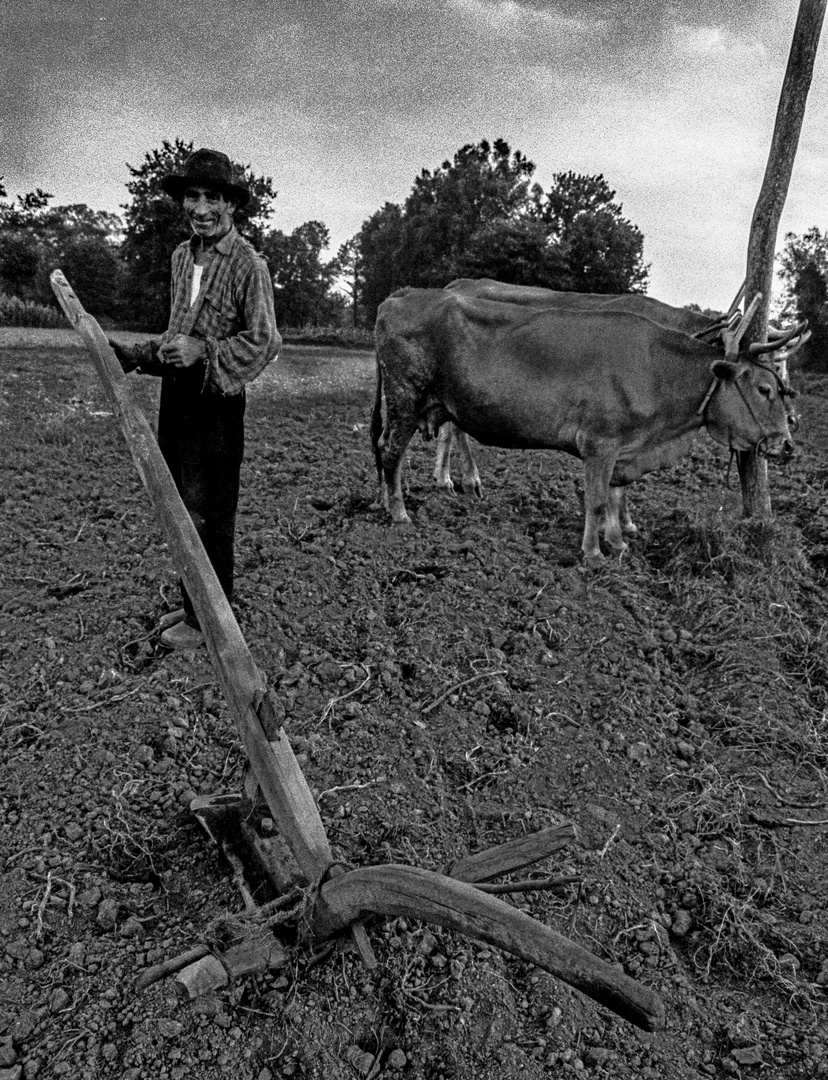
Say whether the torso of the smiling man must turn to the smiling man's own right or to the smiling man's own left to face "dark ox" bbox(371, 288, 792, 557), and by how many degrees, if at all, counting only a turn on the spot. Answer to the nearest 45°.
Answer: approximately 180°

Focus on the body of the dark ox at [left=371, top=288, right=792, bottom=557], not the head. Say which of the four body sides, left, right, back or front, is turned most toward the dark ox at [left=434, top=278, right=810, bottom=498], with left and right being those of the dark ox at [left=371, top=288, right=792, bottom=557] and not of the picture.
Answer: left

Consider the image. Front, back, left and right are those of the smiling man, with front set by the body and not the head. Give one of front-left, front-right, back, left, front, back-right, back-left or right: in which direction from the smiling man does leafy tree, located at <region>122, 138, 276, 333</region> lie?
back-right

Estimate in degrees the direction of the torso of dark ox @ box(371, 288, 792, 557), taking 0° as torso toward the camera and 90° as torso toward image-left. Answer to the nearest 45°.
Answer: approximately 270°

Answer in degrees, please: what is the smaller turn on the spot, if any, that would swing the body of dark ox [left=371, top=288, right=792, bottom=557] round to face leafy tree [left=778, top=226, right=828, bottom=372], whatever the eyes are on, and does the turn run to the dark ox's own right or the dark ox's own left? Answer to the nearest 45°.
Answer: approximately 90° to the dark ox's own left

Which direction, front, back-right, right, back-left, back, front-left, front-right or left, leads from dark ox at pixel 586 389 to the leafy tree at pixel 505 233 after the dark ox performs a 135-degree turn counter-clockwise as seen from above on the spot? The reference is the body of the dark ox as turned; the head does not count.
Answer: front-right

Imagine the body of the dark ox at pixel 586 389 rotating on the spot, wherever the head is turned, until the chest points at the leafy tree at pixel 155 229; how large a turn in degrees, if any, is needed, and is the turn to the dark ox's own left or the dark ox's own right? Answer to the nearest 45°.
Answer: approximately 135° to the dark ox's own left

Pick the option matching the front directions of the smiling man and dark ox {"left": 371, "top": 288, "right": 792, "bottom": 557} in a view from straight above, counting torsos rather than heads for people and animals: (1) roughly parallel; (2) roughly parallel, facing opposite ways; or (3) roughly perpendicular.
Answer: roughly perpendicular

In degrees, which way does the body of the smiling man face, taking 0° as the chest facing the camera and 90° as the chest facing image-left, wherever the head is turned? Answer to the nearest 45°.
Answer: approximately 45°

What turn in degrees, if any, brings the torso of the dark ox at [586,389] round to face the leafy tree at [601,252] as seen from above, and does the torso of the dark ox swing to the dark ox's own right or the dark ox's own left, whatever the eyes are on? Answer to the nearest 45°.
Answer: approximately 90° to the dark ox's own left

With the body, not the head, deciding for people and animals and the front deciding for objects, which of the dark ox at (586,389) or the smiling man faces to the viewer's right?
the dark ox

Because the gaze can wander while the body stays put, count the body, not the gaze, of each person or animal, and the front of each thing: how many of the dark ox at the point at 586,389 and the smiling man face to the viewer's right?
1
